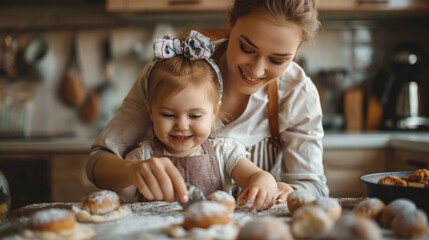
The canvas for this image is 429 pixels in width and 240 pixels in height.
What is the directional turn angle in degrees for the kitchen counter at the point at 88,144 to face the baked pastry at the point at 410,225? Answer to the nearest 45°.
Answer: approximately 45° to its left

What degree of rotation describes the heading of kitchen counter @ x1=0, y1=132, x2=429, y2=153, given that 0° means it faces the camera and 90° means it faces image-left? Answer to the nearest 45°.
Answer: approximately 0°

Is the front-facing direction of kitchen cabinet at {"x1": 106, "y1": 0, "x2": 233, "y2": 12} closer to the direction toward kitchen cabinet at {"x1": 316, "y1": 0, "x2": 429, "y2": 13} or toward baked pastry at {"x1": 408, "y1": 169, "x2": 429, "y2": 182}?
the baked pastry

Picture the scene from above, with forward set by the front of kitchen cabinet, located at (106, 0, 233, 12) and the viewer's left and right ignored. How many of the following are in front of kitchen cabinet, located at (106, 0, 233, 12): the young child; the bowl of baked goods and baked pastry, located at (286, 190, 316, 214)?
3

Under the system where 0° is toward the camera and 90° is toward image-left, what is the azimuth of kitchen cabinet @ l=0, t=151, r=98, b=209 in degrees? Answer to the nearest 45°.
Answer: approximately 0°

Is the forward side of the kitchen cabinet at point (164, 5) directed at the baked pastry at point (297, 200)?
yes

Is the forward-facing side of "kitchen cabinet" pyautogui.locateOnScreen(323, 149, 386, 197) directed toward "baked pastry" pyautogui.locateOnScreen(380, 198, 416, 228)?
yes

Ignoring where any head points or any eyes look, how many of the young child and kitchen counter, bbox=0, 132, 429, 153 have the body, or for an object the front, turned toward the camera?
2

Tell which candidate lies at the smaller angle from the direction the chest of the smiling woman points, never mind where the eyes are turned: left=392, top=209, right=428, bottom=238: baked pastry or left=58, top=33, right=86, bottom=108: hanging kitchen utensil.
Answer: the baked pastry
